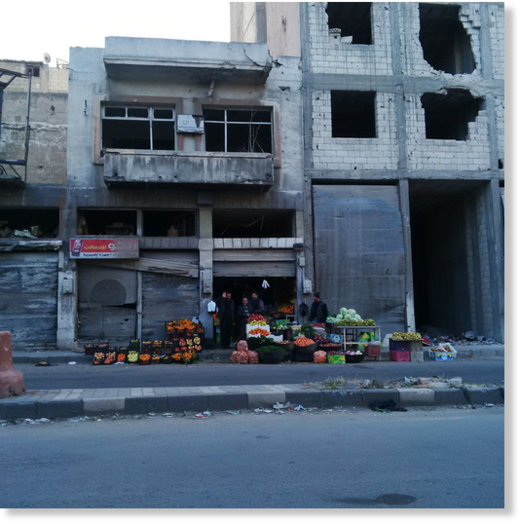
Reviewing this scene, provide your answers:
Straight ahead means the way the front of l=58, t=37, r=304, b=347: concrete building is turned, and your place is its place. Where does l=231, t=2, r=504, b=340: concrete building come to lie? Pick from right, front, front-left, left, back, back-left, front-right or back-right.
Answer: left

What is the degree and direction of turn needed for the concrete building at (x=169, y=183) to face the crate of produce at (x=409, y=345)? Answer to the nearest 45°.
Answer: approximately 45° to its left

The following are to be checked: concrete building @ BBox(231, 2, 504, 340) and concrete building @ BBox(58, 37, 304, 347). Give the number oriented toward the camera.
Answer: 2

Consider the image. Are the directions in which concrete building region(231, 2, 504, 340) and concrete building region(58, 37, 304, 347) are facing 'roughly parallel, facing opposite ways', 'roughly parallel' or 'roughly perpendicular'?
roughly parallel

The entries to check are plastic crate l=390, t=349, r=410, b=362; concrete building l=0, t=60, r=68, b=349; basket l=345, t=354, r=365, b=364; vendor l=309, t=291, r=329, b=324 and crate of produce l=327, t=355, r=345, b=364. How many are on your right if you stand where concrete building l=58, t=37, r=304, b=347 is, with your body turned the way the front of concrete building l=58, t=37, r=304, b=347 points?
1

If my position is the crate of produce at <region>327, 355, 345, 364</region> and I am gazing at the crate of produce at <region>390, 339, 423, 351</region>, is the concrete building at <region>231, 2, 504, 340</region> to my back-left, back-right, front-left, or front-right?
front-left

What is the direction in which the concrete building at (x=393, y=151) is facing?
toward the camera

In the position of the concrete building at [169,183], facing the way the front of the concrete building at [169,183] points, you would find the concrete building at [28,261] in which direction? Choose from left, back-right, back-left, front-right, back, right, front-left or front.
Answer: right

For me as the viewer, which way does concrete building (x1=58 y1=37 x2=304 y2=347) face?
facing the viewer

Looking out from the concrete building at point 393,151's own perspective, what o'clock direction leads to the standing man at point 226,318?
The standing man is roughly at 2 o'clock from the concrete building.

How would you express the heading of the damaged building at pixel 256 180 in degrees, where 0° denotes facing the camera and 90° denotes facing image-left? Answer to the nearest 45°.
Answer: approximately 0°

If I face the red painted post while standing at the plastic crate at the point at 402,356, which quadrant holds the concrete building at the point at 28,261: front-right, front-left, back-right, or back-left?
front-right
